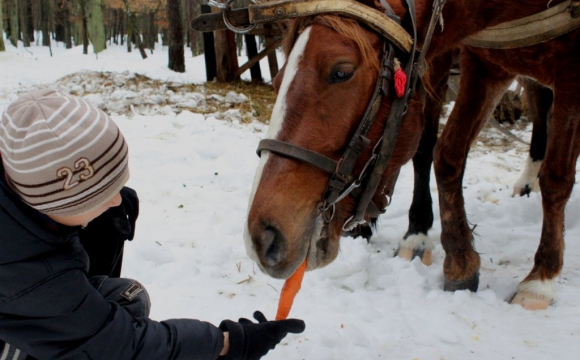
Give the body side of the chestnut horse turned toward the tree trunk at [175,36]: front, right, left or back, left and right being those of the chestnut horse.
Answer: right

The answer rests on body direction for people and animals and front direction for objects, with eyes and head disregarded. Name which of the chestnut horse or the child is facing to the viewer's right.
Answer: the child

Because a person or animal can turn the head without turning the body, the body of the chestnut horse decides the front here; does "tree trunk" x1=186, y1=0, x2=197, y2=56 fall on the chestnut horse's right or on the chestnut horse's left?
on the chestnut horse's right

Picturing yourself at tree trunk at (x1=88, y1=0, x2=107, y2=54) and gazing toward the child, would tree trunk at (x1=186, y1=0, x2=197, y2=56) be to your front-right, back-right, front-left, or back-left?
front-left

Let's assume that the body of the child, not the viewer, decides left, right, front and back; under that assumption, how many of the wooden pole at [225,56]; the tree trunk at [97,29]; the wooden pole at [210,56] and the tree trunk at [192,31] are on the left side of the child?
4

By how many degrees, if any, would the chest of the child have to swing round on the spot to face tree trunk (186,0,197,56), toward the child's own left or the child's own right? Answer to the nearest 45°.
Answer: approximately 90° to the child's own left

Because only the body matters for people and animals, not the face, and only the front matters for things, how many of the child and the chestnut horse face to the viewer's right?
1

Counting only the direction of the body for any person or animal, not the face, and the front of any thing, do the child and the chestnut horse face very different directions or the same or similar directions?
very different directions

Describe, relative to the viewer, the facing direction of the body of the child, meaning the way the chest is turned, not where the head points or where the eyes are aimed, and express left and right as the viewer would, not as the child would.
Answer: facing to the right of the viewer

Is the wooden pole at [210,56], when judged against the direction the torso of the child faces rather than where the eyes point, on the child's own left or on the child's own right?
on the child's own left

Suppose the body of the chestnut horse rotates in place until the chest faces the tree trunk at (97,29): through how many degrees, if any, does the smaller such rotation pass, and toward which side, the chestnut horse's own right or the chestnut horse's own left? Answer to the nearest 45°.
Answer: approximately 90° to the chestnut horse's own right

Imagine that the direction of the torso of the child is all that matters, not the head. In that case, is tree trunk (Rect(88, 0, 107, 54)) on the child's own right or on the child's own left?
on the child's own left
